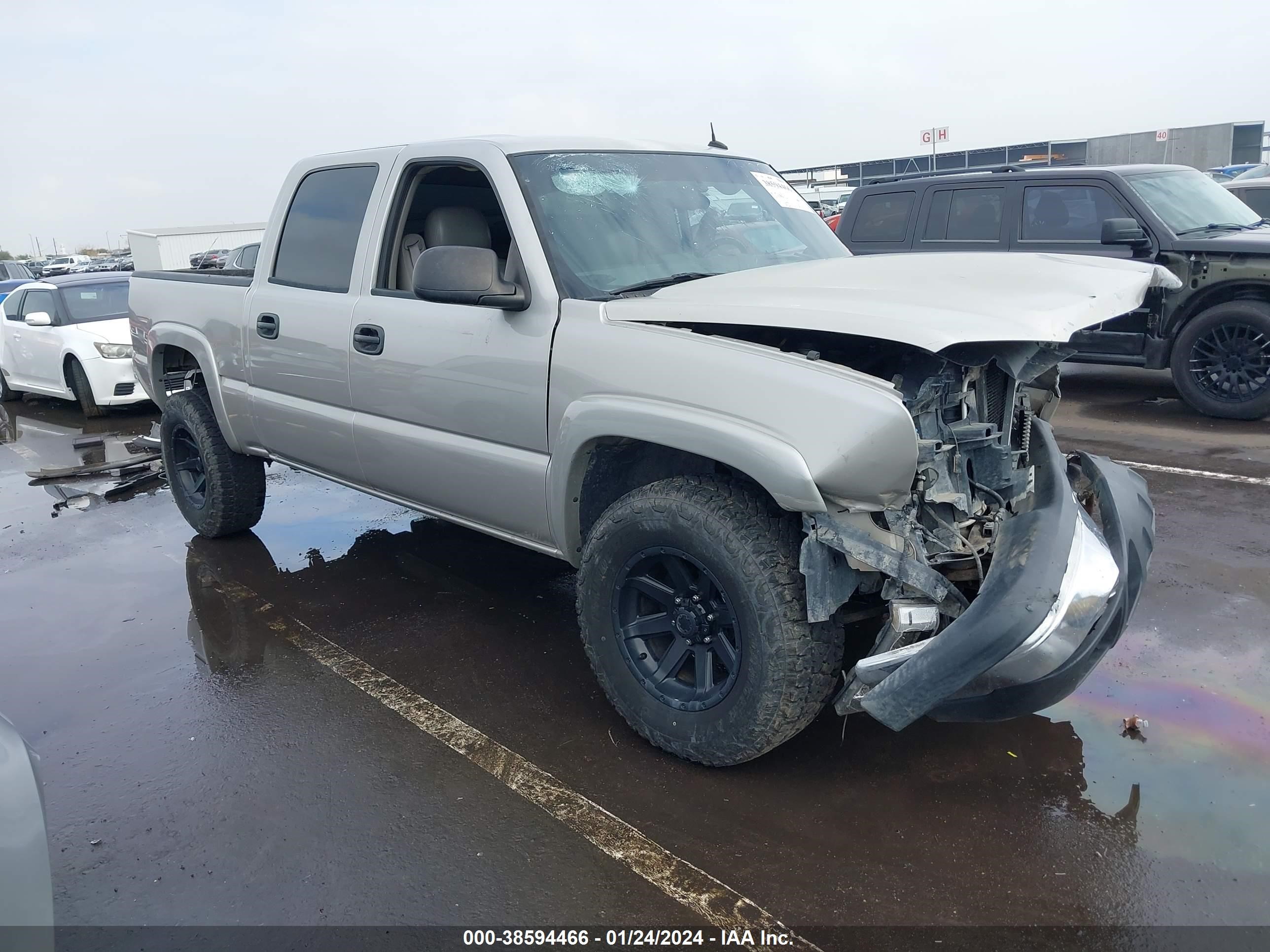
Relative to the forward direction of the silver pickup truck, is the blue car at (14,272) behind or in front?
behind

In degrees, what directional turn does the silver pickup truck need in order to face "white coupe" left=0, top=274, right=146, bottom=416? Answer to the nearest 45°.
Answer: approximately 180°

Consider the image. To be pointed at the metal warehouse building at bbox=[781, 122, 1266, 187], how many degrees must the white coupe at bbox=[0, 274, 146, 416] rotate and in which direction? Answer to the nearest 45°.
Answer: approximately 45° to its left

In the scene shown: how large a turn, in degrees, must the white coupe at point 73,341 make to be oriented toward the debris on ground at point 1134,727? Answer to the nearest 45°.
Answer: approximately 45° to its right

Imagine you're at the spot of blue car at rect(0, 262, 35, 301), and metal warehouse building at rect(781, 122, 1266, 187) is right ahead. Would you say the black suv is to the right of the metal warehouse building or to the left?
right

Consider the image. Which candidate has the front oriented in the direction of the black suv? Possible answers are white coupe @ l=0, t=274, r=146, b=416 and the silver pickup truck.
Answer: the white coupe

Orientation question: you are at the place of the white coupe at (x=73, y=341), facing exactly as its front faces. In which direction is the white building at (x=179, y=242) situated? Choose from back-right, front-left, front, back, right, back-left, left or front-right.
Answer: back-left

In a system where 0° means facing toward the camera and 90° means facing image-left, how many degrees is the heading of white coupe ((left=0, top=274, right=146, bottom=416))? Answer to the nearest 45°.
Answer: approximately 315°

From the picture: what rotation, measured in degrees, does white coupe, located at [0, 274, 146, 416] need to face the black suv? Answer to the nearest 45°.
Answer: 0° — it already faces it

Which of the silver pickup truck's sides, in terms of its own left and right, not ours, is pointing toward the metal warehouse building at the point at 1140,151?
left

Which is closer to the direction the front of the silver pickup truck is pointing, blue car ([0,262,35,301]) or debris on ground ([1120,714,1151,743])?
the debris on ground

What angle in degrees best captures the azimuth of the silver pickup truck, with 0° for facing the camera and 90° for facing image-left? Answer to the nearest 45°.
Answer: approximately 315°

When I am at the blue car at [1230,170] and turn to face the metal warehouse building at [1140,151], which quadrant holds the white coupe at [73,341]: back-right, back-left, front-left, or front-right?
back-left

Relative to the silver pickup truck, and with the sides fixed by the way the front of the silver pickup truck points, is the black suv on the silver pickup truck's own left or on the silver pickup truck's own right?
on the silver pickup truck's own left
